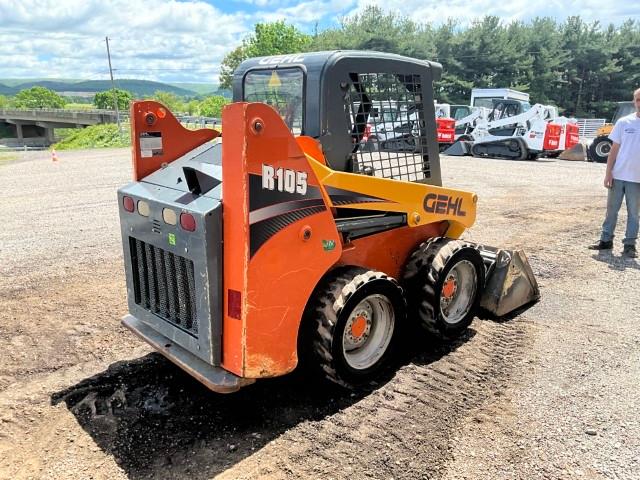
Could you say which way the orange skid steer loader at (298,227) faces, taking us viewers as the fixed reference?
facing away from the viewer and to the right of the viewer

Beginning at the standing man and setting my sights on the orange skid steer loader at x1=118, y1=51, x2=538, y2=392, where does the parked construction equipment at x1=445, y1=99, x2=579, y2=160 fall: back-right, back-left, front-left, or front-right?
back-right

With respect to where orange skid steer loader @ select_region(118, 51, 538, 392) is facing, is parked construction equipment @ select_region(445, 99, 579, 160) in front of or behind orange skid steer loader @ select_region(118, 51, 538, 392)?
in front

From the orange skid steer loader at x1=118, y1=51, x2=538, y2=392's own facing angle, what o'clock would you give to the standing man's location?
The standing man is roughly at 12 o'clock from the orange skid steer loader.
